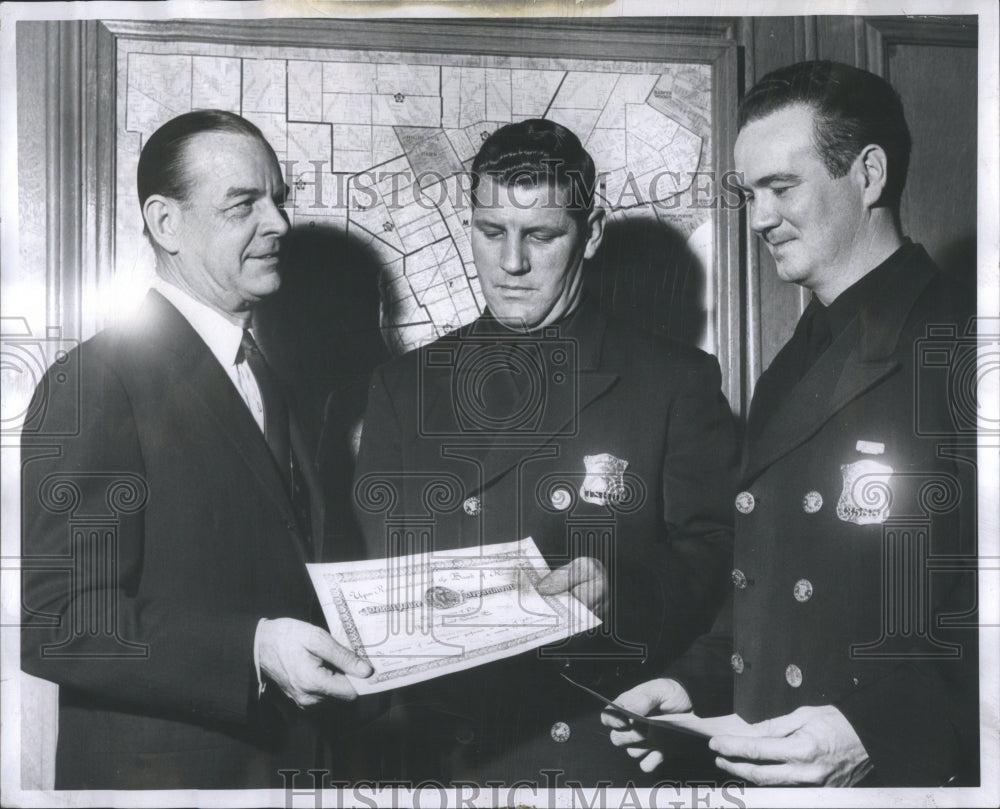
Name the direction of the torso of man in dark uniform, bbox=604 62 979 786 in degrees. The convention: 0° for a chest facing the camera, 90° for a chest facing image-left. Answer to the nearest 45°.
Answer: approximately 45°

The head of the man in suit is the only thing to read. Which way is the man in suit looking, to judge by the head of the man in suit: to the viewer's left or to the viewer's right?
to the viewer's right

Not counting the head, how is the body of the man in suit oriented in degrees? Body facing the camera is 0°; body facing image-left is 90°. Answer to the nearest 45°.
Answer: approximately 315°

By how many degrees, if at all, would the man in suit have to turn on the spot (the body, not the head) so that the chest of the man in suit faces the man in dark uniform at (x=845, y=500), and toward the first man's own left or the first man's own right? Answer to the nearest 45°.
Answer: approximately 45° to the first man's own left

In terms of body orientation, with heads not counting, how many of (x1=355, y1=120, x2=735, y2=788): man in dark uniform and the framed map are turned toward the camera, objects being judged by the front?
2
